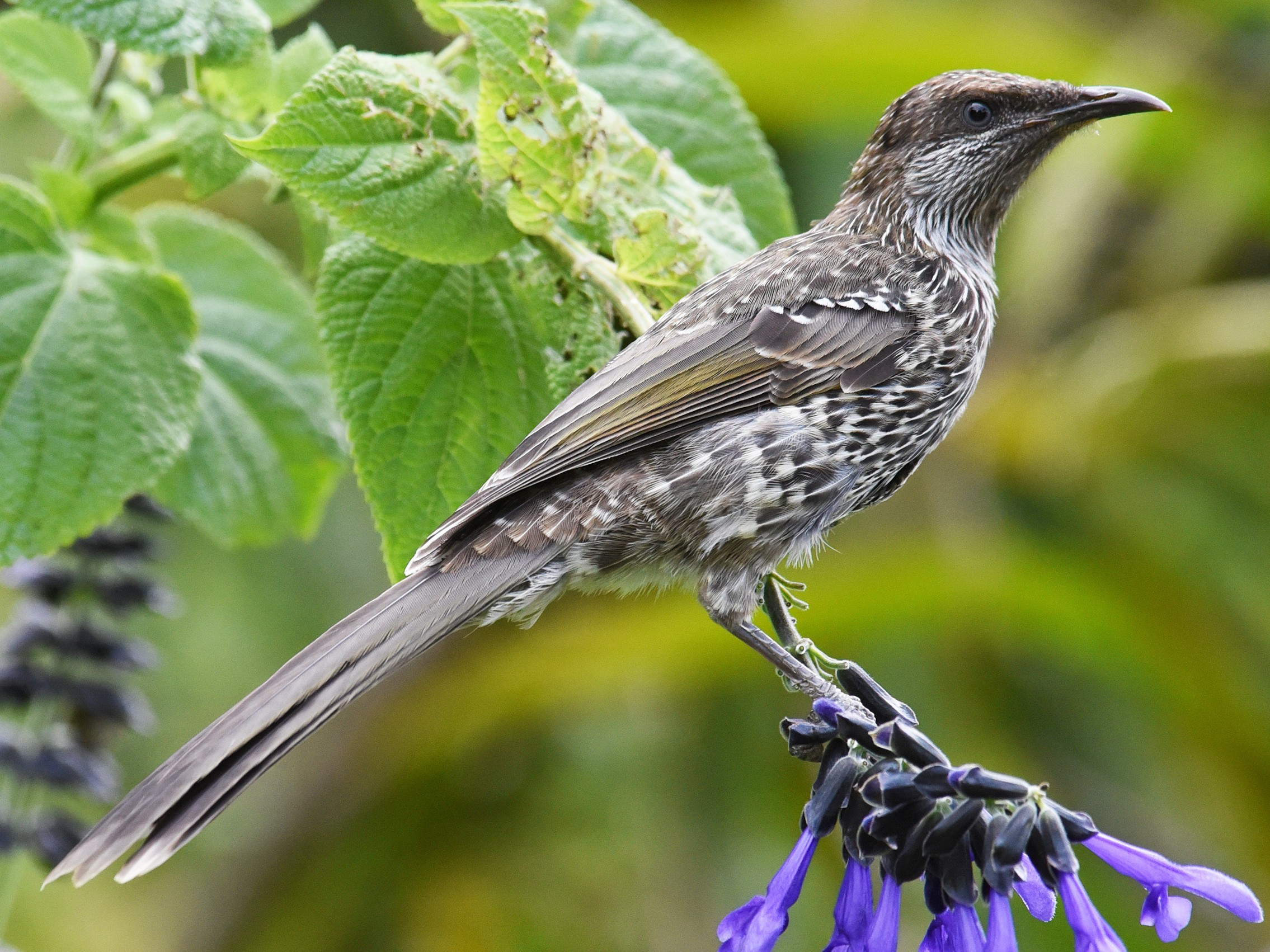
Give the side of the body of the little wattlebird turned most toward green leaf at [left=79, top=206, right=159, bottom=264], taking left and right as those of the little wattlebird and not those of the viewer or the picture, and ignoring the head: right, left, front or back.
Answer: back

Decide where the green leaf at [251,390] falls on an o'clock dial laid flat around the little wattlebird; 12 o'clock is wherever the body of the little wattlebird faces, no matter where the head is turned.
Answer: The green leaf is roughly at 7 o'clock from the little wattlebird.

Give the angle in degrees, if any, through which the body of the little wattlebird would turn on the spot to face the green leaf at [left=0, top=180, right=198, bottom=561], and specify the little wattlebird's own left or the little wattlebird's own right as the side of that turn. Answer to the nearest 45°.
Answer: approximately 180°

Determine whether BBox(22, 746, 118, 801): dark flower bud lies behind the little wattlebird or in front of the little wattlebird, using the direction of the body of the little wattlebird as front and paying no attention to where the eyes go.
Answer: behind

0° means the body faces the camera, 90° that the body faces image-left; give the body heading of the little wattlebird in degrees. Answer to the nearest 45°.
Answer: approximately 270°
